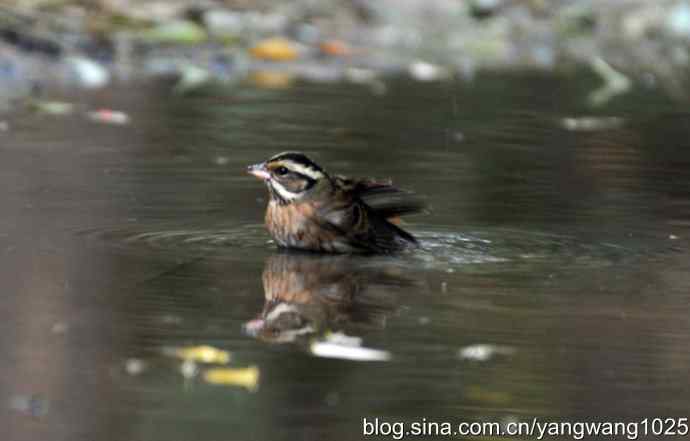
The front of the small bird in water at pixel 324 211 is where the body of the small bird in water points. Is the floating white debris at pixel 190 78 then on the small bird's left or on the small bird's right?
on the small bird's right

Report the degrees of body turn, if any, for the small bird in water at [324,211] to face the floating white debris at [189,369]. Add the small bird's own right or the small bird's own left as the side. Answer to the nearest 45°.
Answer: approximately 90° to the small bird's own left

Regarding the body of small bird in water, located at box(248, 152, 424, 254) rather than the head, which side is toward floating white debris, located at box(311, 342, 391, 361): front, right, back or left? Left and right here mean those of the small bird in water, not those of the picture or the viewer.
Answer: left

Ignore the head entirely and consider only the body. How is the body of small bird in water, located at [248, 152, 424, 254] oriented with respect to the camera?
to the viewer's left

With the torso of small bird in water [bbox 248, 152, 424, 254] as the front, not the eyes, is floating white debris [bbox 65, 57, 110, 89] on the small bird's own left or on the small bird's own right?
on the small bird's own right

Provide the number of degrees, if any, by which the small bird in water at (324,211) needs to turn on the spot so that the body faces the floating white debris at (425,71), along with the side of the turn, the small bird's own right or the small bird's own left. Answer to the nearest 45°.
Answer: approximately 90° to the small bird's own right

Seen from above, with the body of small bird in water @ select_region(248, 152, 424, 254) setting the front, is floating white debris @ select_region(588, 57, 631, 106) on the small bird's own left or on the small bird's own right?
on the small bird's own right
